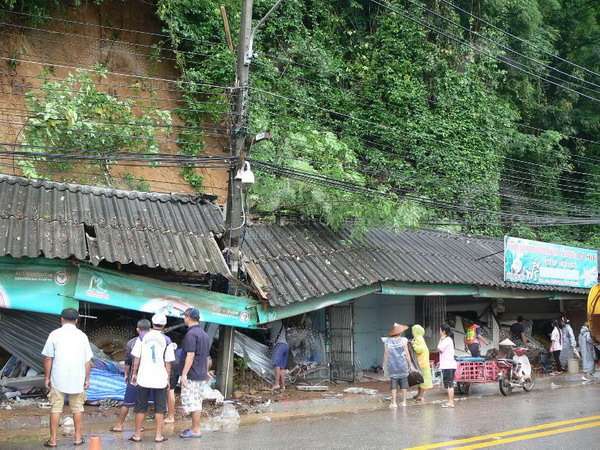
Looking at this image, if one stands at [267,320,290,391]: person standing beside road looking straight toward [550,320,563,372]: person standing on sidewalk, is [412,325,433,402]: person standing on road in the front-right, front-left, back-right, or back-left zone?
front-right

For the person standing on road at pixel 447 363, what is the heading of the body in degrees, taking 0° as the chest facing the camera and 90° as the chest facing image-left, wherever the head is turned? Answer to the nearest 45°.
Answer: approximately 90°

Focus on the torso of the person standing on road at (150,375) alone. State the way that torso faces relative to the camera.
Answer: away from the camera

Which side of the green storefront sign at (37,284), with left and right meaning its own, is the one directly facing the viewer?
front

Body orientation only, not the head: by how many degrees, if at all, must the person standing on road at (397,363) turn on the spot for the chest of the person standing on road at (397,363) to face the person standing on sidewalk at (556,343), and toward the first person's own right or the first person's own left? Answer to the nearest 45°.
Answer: approximately 45° to the first person's own right

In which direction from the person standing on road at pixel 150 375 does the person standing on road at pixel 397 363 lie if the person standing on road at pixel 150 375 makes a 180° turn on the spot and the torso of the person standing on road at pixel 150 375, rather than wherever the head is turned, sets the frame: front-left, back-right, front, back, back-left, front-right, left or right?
back-left

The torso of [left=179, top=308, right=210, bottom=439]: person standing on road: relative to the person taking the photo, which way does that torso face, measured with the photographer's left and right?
facing away from the viewer and to the left of the viewer

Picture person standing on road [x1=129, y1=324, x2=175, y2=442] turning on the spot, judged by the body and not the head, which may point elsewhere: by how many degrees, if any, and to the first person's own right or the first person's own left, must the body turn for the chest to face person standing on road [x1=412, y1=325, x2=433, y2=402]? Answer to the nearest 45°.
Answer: approximately 45° to the first person's own right

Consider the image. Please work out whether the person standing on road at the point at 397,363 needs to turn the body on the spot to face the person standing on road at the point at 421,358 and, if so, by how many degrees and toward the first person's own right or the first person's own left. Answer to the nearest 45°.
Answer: approximately 45° to the first person's own right

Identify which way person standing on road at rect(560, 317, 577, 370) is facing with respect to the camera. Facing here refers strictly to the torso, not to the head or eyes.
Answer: to the viewer's left

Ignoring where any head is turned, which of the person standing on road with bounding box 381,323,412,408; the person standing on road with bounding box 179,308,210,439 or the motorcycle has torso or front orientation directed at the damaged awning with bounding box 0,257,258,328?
the person standing on road with bounding box 179,308,210,439

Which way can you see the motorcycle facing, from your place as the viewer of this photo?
facing away from the viewer and to the right of the viewer

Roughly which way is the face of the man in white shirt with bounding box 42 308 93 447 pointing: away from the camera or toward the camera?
away from the camera

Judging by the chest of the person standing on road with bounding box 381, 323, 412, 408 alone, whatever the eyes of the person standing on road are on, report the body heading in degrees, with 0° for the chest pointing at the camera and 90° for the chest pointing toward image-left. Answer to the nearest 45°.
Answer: approximately 180°
